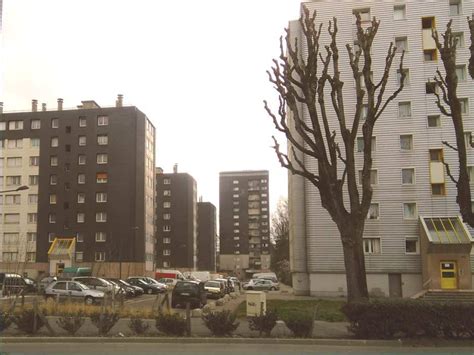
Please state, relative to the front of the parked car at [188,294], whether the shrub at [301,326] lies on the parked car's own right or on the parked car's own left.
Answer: on the parked car's own right

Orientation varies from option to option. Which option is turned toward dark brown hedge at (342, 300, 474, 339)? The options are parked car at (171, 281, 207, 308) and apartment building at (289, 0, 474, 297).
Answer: the apartment building

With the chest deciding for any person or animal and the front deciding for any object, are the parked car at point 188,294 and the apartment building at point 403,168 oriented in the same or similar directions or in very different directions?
very different directions

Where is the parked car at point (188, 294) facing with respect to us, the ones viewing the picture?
facing away from the viewer and to the right of the viewer

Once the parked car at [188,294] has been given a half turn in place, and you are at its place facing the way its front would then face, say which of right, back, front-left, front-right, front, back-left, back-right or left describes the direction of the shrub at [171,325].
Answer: front-left

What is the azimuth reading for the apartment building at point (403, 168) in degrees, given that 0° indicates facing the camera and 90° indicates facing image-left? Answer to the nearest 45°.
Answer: approximately 0°

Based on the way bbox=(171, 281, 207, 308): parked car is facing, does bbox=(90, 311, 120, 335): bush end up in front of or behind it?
behind

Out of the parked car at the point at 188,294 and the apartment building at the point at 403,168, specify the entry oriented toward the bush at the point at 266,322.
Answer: the apartment building

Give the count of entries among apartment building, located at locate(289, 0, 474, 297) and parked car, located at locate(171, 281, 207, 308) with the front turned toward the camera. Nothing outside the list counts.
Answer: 1

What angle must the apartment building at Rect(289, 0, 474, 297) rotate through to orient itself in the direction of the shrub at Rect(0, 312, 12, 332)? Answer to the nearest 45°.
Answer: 0° — it already faces it

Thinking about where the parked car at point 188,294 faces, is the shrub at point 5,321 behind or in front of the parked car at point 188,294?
behind
